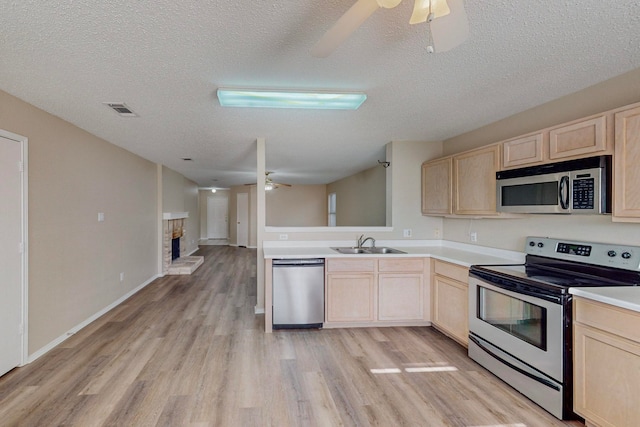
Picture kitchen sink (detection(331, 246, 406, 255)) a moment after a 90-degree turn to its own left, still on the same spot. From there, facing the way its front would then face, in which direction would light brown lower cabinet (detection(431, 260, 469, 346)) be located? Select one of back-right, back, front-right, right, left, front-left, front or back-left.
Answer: front-right

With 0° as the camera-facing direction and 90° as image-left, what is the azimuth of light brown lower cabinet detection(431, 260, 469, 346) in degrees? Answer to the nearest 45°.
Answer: approximately 45°

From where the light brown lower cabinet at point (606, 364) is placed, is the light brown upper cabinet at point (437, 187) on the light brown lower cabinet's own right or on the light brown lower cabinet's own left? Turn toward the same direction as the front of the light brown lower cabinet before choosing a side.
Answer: on the light brown lower cabinet's own right

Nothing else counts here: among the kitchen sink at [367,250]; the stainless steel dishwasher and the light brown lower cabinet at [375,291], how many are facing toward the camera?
3

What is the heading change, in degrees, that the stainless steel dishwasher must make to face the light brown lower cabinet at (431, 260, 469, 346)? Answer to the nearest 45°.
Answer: approximately 90° to its left

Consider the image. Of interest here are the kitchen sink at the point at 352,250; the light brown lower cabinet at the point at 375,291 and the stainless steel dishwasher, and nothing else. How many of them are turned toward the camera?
3

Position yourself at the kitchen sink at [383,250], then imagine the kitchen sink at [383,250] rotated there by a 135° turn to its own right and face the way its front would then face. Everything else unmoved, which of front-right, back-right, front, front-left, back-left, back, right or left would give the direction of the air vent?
left
